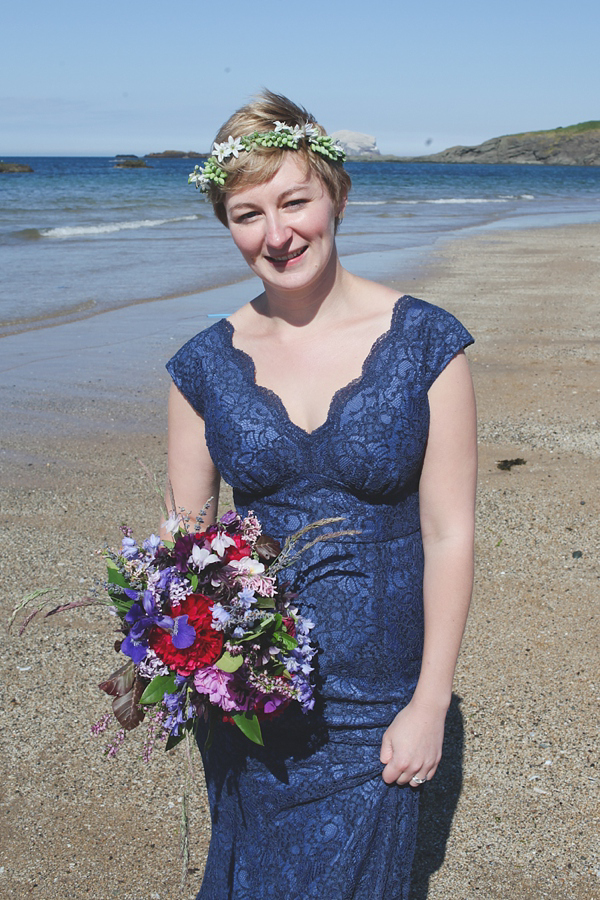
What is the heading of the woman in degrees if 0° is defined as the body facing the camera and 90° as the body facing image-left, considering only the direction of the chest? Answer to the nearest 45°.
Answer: approximately 0°
